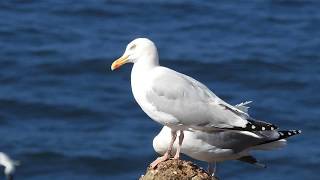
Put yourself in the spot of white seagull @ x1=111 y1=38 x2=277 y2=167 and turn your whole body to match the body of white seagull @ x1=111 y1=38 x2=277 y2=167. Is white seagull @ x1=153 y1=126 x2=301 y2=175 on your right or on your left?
on your right

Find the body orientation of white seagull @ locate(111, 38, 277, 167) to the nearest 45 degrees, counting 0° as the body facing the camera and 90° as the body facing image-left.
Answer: approximately 90°

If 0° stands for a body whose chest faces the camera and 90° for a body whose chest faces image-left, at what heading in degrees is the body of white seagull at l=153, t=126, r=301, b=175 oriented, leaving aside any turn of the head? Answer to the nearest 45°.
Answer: approximately 90°

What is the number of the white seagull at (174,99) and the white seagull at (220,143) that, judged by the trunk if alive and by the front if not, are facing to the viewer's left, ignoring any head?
2
